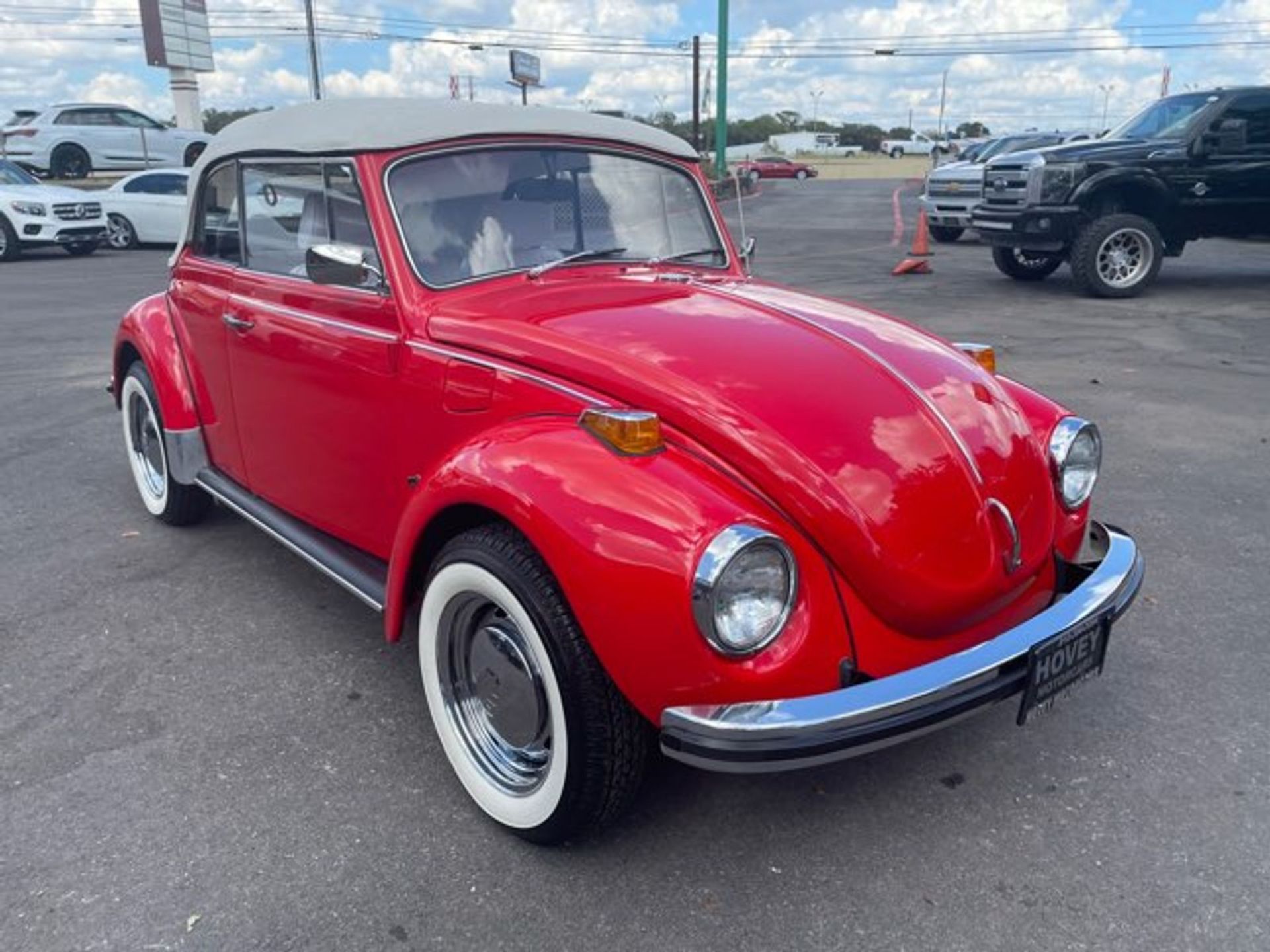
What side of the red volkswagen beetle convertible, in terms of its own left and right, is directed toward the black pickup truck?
left

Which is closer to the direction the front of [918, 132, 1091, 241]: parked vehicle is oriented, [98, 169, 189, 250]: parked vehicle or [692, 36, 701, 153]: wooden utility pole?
the parked vehicle

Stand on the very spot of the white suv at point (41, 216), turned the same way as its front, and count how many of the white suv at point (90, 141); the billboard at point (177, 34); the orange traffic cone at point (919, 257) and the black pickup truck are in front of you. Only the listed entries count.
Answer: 2

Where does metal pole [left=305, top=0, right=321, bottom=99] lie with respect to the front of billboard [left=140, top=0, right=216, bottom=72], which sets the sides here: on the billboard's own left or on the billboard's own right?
on the billboard's own left

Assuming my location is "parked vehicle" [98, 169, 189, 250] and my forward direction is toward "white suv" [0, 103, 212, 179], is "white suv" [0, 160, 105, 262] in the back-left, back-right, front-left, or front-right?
back-left

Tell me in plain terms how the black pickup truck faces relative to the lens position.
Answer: facing the viewer and to the left of the viewer

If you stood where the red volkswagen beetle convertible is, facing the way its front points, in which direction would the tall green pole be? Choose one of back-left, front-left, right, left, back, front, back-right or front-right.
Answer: back-left

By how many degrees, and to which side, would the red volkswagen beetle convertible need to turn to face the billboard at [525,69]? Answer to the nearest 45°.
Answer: approximately 135° to its left

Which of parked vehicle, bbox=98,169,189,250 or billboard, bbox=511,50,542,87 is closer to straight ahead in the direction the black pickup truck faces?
the parked vehicle

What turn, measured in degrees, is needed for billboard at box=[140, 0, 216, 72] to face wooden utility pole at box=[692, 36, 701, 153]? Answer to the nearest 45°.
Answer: approximately 45° to its left

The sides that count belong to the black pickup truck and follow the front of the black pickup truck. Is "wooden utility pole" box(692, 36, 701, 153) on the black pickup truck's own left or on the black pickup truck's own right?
on the black pickup truck's own right

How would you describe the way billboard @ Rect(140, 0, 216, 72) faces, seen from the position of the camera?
facing the viewer and to the right of the viewer

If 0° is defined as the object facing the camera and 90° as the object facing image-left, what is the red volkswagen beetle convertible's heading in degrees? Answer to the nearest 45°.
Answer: approximately 315°

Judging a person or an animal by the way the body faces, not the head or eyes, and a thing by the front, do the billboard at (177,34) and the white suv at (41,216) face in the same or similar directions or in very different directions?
same or similar directions

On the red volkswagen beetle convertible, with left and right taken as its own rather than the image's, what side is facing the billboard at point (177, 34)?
back

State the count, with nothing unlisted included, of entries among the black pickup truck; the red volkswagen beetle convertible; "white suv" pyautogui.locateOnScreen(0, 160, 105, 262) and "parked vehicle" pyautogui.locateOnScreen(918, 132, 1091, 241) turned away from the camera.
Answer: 0

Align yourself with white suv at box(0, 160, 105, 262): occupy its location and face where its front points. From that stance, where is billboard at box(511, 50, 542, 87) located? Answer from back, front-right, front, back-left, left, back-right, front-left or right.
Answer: left

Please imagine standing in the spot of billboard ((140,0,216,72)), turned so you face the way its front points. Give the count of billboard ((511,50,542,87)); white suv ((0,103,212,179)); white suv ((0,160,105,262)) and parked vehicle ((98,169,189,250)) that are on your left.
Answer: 1

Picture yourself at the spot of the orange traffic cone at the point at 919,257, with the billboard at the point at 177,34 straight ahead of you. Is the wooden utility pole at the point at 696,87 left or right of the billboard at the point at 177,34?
right

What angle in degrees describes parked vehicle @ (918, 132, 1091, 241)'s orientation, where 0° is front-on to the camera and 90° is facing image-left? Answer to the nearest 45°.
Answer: approximately 45°

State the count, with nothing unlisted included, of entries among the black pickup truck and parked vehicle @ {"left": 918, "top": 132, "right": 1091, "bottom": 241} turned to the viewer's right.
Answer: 0

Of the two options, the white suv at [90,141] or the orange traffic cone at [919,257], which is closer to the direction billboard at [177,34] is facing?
the orange traffic cone
